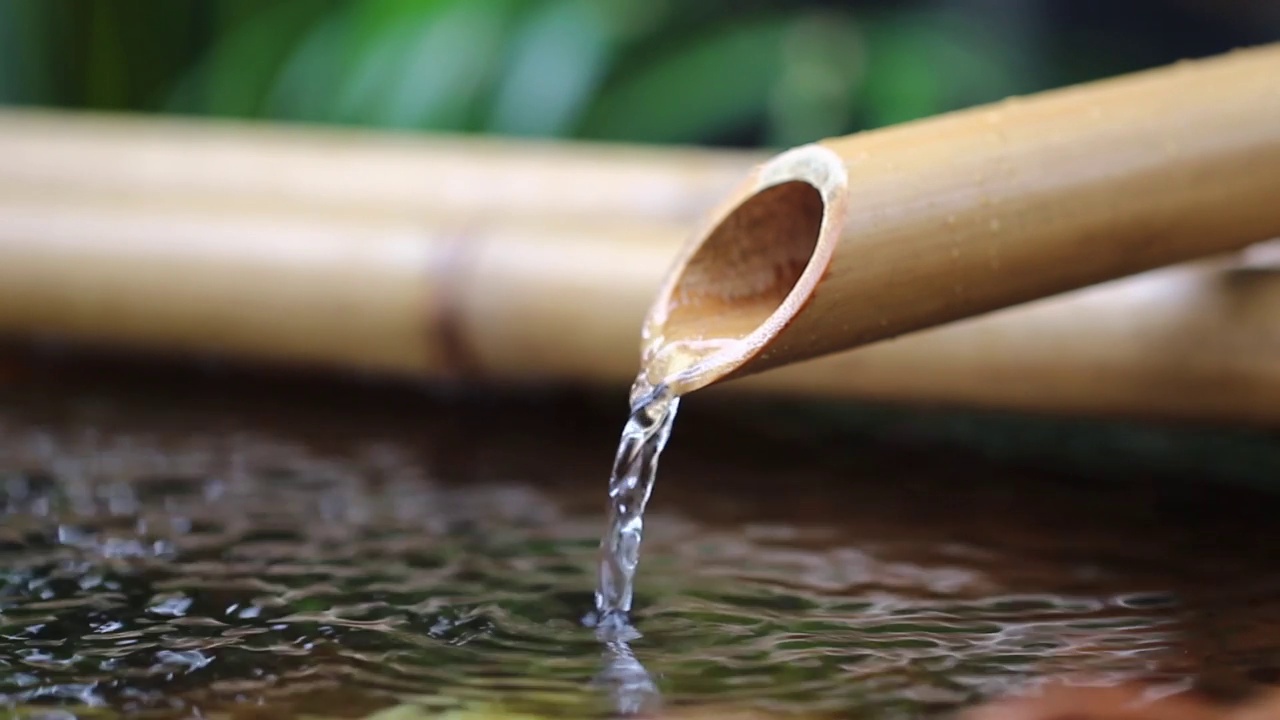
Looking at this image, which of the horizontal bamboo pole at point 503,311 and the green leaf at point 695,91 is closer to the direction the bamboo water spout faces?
the horizontal bamboo pole

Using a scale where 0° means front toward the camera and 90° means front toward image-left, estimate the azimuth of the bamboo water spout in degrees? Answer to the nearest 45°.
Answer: approximately 45°

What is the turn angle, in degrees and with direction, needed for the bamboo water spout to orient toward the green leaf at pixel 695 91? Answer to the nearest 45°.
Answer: approximately 135° to its right

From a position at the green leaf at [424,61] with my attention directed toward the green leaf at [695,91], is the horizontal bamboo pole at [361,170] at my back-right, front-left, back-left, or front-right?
back-right

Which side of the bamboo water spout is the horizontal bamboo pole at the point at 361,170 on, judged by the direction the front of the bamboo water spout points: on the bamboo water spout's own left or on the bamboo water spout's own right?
on the bamboo water spout's own right

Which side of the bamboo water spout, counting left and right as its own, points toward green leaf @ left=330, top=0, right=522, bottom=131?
right

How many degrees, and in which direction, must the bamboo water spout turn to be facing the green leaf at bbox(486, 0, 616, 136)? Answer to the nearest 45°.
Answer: approximately 90° to its right
